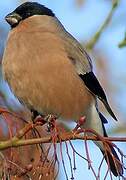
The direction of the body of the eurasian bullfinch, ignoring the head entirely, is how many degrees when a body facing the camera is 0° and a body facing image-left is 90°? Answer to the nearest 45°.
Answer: approximately 45°
